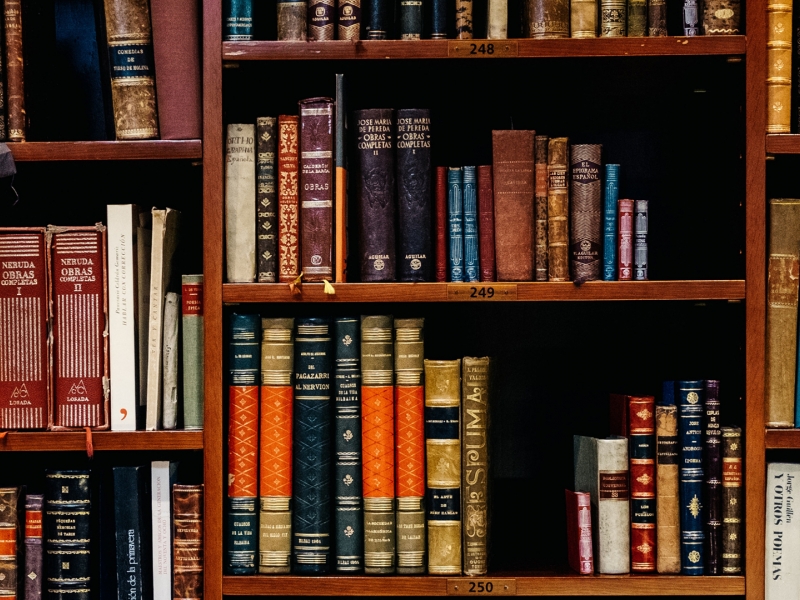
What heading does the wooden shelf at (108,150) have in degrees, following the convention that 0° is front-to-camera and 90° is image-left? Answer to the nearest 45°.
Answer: approximately 0°

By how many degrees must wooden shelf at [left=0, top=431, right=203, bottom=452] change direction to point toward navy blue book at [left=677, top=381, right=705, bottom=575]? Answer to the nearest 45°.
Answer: approximately 90° to its left
